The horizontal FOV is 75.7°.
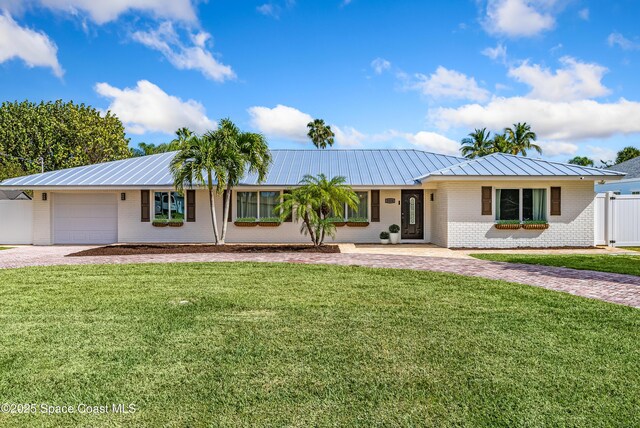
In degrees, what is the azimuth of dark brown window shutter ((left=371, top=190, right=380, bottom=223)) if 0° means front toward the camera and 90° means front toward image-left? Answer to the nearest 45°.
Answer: approximately 0°

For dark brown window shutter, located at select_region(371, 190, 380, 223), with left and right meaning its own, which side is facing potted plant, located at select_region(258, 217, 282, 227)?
right

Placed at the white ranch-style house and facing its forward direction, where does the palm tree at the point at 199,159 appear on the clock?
The palm tree is roughly at 2 o'clock from the white ranch-style house.

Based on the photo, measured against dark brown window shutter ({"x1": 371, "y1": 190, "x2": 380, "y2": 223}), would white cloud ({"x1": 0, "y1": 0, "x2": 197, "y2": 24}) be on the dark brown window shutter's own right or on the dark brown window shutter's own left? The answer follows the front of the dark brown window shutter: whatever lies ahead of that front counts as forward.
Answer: on the dark brown window shutter's own right

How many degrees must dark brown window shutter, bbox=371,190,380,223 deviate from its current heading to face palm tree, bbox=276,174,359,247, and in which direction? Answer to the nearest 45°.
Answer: approximately 45° to its right

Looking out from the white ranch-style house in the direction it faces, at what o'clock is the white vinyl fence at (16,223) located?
The white vinyl fence is roughly at 3 o'clock from the white ranch-style house.

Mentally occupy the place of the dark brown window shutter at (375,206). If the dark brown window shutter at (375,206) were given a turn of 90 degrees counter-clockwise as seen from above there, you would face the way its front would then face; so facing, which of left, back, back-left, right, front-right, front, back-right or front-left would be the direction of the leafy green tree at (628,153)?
front-left

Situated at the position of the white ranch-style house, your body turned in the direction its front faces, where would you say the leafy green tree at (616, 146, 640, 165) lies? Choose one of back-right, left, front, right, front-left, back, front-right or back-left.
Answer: back-left

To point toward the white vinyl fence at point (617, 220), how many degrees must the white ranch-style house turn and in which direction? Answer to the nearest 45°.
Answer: approximately 90° to its left

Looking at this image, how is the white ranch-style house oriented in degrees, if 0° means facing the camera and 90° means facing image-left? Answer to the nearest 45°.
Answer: approximately 0°

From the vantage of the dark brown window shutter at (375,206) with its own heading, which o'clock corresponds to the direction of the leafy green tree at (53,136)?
The leafy green tree is roughly at 4 o'clock from the dark brown window shutter.
